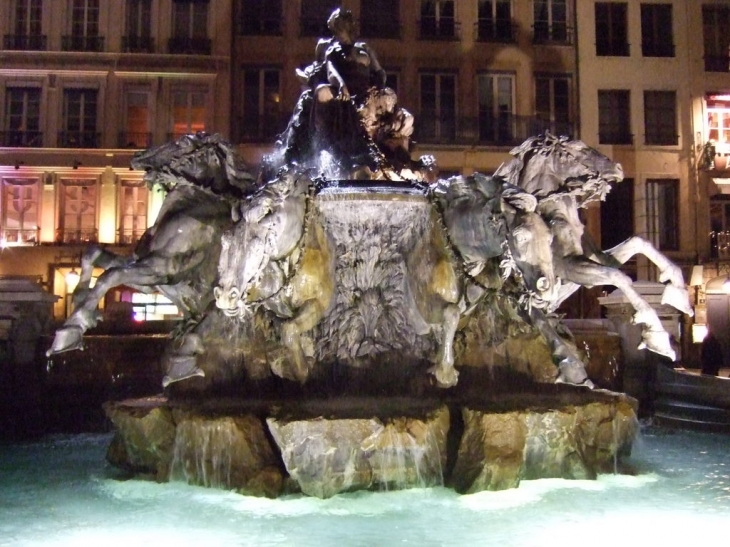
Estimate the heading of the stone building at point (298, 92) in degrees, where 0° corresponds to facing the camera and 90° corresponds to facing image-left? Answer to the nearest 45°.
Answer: approximately 0°

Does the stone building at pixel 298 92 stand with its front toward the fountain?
yes
